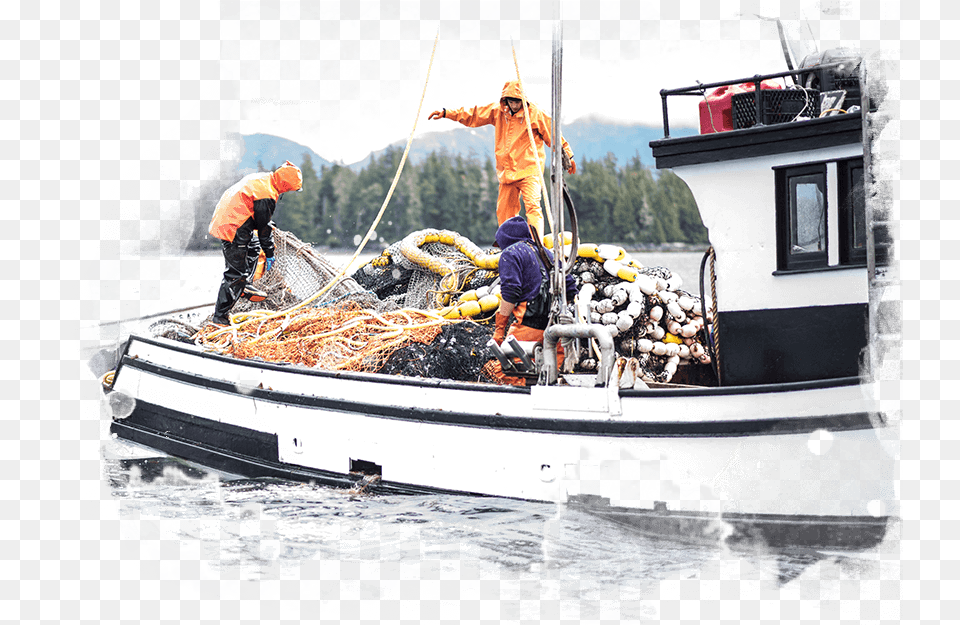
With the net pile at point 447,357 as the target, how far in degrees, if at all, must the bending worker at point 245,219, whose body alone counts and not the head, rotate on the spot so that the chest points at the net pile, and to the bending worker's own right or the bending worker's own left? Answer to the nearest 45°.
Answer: approximately 45° to the bending worker's own right

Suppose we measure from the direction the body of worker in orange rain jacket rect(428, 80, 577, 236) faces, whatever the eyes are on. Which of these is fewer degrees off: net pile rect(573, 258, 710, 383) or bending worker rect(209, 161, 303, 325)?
the net pile

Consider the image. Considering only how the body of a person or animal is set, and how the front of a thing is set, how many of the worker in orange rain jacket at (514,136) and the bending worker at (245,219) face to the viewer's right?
1

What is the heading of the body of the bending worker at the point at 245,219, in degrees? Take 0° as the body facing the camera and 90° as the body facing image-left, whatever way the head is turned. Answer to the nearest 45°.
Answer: approximately 270°

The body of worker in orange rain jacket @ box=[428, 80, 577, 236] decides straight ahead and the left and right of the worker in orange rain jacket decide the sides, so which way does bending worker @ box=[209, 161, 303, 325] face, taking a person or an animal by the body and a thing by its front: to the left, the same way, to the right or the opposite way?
to the left

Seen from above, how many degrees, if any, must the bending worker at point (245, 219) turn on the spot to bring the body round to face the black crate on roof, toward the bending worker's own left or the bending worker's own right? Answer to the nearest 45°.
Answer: approximately 45° to the bending worker's own right

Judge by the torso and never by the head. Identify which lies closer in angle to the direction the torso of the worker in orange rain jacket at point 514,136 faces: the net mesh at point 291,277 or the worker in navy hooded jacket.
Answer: the worker in navy hooded jacket

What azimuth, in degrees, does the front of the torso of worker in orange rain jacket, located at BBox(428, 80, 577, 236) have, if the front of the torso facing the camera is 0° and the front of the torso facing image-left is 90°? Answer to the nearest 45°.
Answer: approximately 0°
